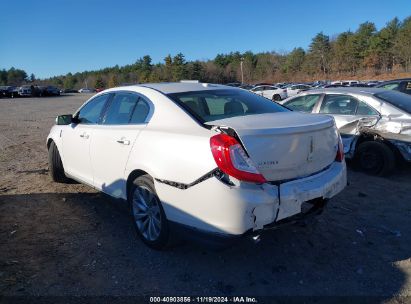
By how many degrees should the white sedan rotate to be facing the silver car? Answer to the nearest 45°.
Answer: approximately 90° to its right

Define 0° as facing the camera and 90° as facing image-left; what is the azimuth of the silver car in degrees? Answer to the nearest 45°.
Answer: approximately 135°

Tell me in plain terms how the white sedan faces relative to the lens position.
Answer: facing away from the viewer and to the left of the viewer

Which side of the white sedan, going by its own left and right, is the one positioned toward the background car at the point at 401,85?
right

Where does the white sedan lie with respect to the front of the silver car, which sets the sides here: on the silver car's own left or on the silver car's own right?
on the silver car's own left

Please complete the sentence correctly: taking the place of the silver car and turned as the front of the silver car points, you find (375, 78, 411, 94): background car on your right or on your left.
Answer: on your right
